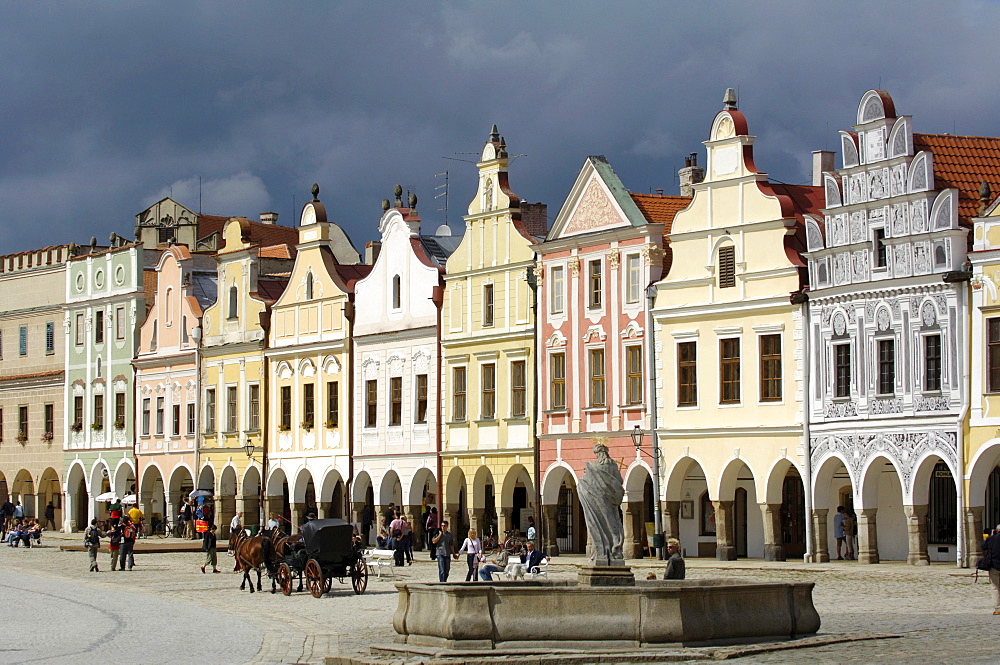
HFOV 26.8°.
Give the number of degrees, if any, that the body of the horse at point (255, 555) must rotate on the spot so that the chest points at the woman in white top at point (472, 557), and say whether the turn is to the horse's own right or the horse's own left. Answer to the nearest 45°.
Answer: approximately 135° to the horse's own right

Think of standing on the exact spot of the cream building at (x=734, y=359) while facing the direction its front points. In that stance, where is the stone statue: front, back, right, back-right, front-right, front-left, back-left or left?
front-left

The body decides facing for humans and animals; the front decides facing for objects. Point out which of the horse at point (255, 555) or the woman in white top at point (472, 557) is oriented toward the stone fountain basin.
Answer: the woman in white top

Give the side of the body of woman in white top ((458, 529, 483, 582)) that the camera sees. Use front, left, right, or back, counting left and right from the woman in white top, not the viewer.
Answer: front

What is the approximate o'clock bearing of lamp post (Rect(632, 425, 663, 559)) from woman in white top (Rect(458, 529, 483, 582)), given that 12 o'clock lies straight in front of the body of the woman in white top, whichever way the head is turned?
The lamp post is roughly at 7 o'clock from the woman in white top.

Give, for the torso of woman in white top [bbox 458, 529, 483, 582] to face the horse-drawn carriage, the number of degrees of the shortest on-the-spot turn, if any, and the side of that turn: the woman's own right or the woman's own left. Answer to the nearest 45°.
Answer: approximately 90° to the woman's own right

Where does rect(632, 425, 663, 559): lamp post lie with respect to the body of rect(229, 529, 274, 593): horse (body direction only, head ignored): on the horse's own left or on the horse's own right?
on the horse's own right

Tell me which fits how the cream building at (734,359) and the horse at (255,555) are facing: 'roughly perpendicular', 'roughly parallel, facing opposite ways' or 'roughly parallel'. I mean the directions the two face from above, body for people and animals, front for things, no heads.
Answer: roughly perpendicular

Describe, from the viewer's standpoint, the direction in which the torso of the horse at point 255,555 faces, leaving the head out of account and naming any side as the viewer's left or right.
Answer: facing away from the viewer and to the left of the viewer

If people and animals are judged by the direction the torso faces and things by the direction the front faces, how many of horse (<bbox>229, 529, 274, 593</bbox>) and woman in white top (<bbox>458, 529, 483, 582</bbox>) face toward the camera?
1

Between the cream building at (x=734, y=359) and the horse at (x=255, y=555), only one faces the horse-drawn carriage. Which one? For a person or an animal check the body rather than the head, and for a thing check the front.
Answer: the cream building

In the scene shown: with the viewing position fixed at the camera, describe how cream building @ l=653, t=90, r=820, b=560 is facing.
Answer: facing the viewer and to the left of the viewer

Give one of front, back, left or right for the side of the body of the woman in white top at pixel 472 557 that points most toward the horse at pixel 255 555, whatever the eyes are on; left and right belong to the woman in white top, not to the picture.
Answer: right

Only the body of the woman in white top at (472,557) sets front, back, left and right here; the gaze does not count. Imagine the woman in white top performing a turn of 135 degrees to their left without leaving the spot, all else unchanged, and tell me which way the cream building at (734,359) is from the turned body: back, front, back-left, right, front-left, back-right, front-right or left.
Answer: front

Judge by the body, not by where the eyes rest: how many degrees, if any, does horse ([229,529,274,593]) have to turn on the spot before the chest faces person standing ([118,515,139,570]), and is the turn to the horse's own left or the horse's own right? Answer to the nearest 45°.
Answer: approximately 45° to the horse's own right
